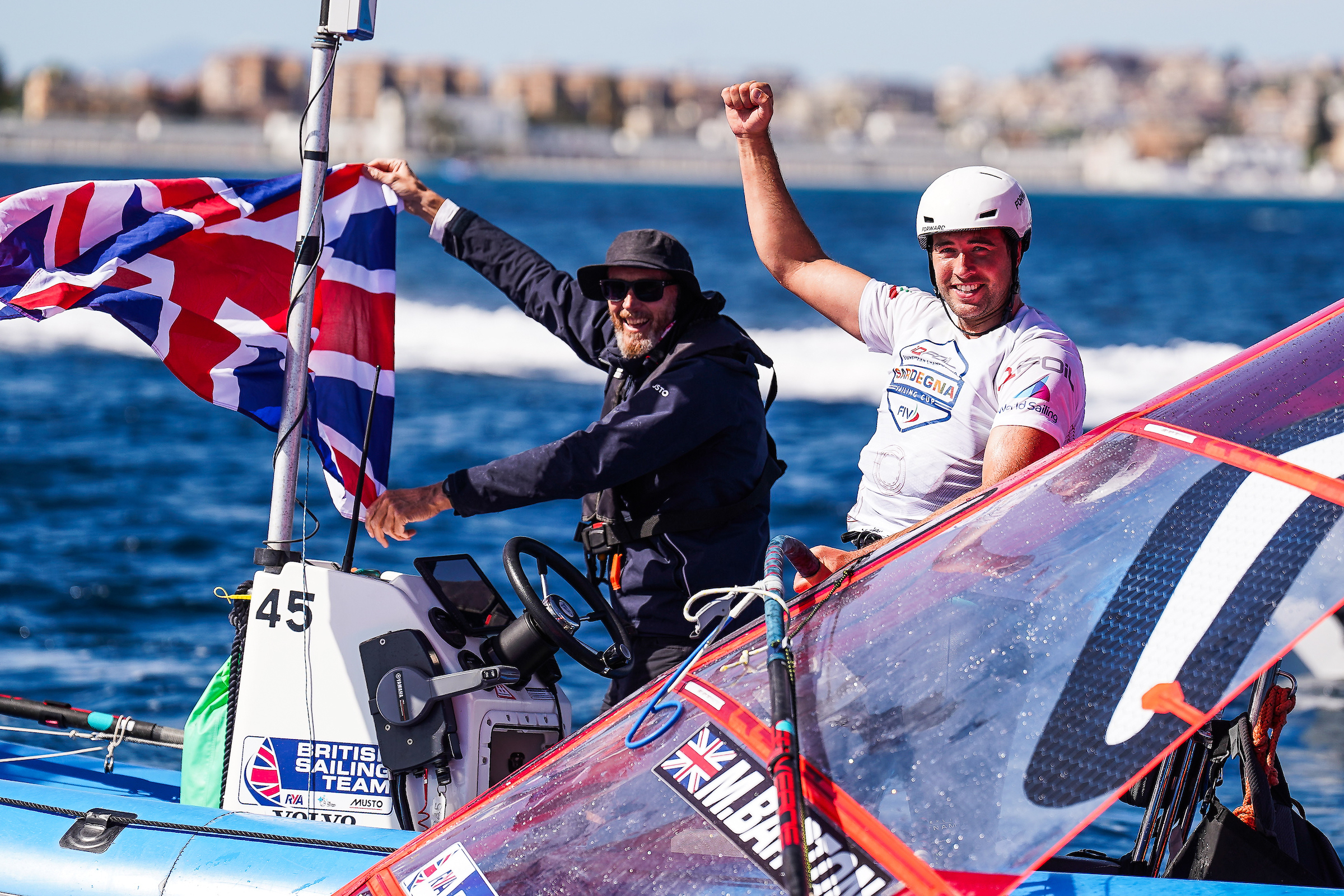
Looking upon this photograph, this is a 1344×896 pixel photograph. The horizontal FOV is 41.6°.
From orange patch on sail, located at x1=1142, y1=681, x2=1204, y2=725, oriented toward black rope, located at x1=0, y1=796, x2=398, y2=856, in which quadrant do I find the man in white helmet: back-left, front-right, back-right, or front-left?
front-right

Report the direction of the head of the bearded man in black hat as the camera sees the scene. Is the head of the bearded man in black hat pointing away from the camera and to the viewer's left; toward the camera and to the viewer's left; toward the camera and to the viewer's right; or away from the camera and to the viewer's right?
toward the camera and to the viewer's left

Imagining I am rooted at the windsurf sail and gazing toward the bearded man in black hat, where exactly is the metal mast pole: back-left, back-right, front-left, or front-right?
front-left

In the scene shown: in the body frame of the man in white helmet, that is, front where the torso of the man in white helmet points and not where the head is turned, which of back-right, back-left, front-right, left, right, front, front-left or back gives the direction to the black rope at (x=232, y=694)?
front-right

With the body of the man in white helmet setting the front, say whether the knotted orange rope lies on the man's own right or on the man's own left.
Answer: on the man's own left

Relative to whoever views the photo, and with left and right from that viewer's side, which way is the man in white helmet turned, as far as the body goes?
facing the viewer and to the left of the viewer

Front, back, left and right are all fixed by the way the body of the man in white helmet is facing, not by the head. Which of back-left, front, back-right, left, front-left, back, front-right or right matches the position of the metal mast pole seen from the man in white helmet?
front-right

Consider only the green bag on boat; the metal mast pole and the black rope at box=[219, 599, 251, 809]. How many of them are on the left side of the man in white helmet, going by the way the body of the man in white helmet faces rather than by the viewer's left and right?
0

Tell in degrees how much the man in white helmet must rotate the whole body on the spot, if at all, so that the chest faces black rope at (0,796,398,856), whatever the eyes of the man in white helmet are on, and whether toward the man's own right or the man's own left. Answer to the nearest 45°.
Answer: approximately 45° to the man's own right
